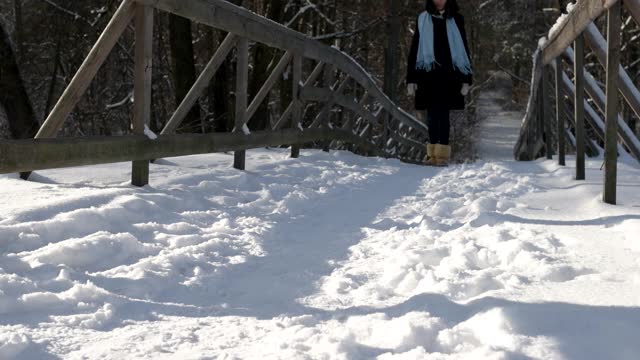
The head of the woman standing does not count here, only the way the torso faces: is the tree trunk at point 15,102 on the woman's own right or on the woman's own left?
on the woman's own right

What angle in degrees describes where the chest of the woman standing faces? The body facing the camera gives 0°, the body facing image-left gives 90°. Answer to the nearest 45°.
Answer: approximately 0°
